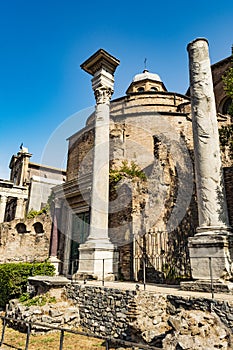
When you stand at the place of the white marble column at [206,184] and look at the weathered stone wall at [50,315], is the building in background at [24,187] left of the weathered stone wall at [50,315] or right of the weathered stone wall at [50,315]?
right

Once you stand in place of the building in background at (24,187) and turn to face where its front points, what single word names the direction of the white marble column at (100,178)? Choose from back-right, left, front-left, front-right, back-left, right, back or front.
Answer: front-left

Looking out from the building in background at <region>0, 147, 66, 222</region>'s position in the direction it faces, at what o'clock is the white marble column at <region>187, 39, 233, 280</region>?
The white marble column is roughly at 10 o'clock from the building in background.

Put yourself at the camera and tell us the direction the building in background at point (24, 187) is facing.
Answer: facing the viewer and to the left of the viewer

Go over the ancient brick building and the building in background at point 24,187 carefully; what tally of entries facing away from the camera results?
0

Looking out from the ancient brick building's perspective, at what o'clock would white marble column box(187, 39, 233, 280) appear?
The white marble column is roughly at 10 o'clock from the ancient brick building.

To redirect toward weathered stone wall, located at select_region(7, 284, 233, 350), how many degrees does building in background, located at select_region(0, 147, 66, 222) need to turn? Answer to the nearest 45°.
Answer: approximately 45° to its left

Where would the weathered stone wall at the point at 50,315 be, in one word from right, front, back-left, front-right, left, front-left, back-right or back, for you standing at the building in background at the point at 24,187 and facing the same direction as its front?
front-left

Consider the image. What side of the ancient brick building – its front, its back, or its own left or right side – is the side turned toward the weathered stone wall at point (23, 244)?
right

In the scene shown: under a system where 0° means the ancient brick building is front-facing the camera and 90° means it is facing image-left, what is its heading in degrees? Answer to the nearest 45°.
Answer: approximately 45°

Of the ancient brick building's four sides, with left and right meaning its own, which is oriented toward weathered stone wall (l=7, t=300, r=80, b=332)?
front
